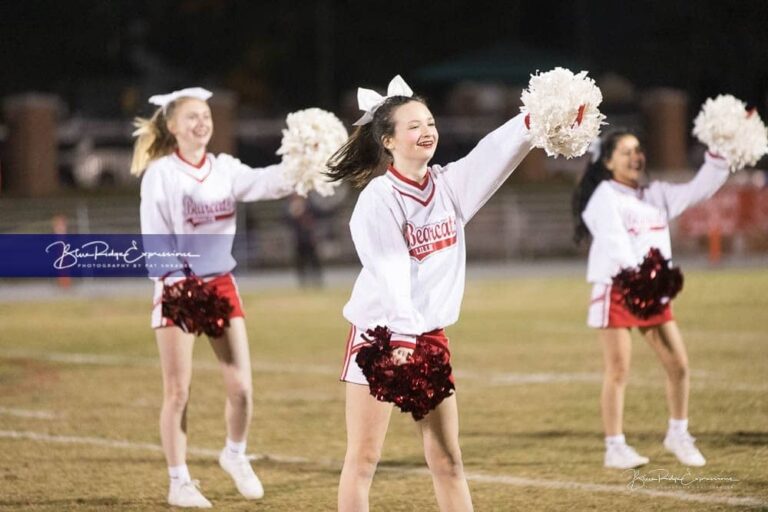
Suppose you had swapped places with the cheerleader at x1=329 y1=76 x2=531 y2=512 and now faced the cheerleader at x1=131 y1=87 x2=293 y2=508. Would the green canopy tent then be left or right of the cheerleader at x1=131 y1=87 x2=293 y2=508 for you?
right

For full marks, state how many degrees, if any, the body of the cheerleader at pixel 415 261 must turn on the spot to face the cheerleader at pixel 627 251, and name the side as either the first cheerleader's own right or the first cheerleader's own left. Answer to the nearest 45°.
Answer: approximately 90° to the first cheerleader's own left

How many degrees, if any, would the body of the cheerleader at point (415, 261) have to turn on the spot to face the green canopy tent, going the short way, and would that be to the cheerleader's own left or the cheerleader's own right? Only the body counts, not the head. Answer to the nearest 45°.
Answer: approximately 135° to the cheerleader's own left

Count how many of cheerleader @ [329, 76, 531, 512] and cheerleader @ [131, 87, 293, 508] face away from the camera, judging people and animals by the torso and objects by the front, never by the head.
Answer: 0

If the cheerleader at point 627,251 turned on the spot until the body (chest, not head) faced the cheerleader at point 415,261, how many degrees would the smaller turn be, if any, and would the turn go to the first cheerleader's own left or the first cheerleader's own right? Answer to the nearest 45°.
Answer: approximately 45° to the first cheerleader's own right

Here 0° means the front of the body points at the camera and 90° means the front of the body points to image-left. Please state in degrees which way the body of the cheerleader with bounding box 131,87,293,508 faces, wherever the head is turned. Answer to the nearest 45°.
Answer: approximately 315°

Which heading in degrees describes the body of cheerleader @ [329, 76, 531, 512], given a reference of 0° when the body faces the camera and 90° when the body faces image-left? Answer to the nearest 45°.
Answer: approximately 315°

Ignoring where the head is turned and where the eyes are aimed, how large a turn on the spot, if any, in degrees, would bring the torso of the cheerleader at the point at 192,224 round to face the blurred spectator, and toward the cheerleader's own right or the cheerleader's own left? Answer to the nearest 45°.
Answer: approximately 135° to the cheerleader's own left

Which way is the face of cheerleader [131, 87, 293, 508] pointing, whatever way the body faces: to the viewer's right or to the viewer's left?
to the viewer's right
